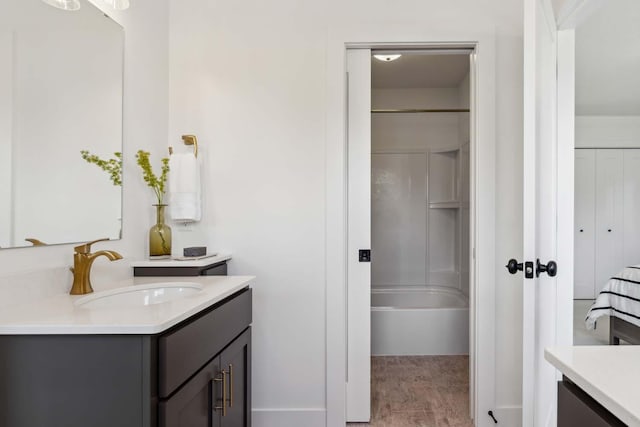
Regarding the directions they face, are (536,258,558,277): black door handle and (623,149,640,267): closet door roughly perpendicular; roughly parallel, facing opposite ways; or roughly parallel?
roughly perpendicular

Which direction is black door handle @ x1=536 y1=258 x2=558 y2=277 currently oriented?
to the viewer's right

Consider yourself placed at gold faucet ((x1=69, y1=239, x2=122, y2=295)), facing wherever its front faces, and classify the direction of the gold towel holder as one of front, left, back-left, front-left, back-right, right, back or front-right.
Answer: left

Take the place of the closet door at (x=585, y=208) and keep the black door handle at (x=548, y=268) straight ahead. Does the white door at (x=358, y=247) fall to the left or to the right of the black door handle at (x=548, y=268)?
right

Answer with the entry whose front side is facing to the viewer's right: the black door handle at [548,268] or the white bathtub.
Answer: the black door handle

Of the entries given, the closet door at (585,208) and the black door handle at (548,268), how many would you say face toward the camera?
1
